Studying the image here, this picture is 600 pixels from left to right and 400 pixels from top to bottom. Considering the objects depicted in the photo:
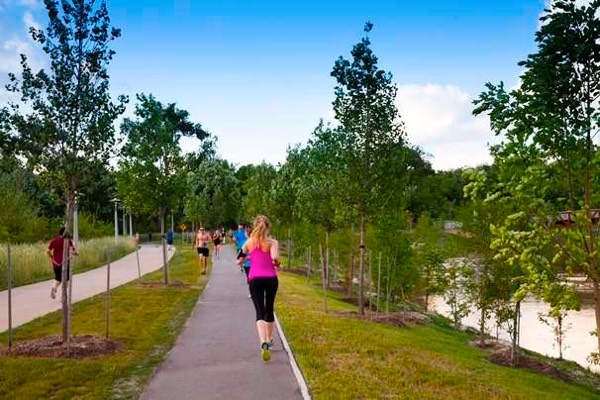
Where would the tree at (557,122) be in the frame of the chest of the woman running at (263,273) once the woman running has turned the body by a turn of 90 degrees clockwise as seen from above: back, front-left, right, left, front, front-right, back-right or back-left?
front

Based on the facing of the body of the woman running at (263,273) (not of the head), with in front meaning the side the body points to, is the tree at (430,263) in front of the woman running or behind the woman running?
in front

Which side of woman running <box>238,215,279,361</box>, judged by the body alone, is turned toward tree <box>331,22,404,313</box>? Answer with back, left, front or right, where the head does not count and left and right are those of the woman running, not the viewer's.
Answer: front

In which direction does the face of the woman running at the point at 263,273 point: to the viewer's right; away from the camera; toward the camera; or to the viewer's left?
away from the camera

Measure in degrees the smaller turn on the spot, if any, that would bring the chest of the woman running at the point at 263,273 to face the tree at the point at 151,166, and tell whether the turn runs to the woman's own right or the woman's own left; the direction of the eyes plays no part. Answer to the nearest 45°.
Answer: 0° — they already face it

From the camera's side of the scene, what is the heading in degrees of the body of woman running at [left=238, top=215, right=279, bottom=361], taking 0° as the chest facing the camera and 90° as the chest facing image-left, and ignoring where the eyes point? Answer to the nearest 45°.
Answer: approximately 180°
